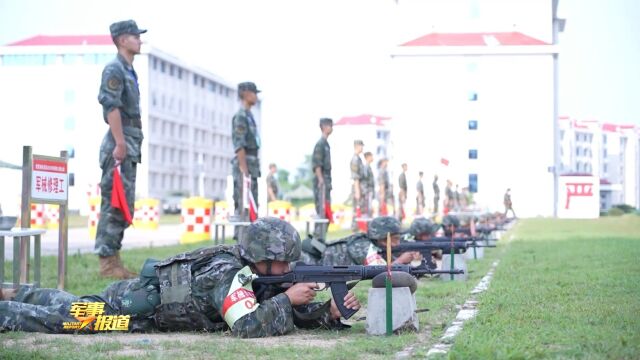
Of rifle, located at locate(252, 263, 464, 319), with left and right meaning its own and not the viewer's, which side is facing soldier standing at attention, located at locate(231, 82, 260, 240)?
left

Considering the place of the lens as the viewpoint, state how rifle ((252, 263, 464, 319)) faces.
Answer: facing to the right of the viewer

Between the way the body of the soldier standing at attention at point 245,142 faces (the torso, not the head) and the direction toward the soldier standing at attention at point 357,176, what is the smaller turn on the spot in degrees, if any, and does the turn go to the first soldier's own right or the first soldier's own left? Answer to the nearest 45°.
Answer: approximately 90° to the first soldier's own left

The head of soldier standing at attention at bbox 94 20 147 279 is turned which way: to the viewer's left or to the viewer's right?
to the viewer's right
